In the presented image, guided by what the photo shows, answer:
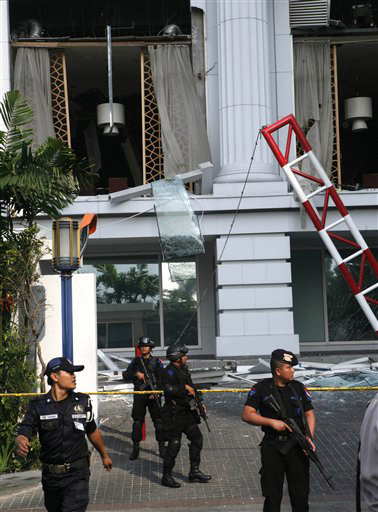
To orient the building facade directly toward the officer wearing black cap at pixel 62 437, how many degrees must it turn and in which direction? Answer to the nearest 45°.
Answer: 0° — it already faces them

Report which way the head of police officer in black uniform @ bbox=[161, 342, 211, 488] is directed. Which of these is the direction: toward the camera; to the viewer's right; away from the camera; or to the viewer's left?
to the viewer's right

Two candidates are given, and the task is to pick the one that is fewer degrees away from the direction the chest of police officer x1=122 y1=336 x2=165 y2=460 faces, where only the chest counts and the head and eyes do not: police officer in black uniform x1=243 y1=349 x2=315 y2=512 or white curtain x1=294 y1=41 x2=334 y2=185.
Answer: the police officer in black uniform

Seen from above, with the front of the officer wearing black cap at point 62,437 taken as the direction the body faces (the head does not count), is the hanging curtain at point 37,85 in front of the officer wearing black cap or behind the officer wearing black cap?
behind

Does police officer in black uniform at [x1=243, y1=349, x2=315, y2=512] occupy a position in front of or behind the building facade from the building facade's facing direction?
in front

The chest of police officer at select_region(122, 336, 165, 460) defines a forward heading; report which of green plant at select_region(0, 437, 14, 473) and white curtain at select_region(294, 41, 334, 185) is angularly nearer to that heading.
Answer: the green plant

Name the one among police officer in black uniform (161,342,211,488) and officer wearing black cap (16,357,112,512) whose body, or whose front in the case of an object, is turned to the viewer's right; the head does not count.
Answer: the police officer in black uniform

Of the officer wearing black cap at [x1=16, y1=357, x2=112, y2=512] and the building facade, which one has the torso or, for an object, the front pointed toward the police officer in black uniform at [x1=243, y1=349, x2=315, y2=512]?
the building facade
